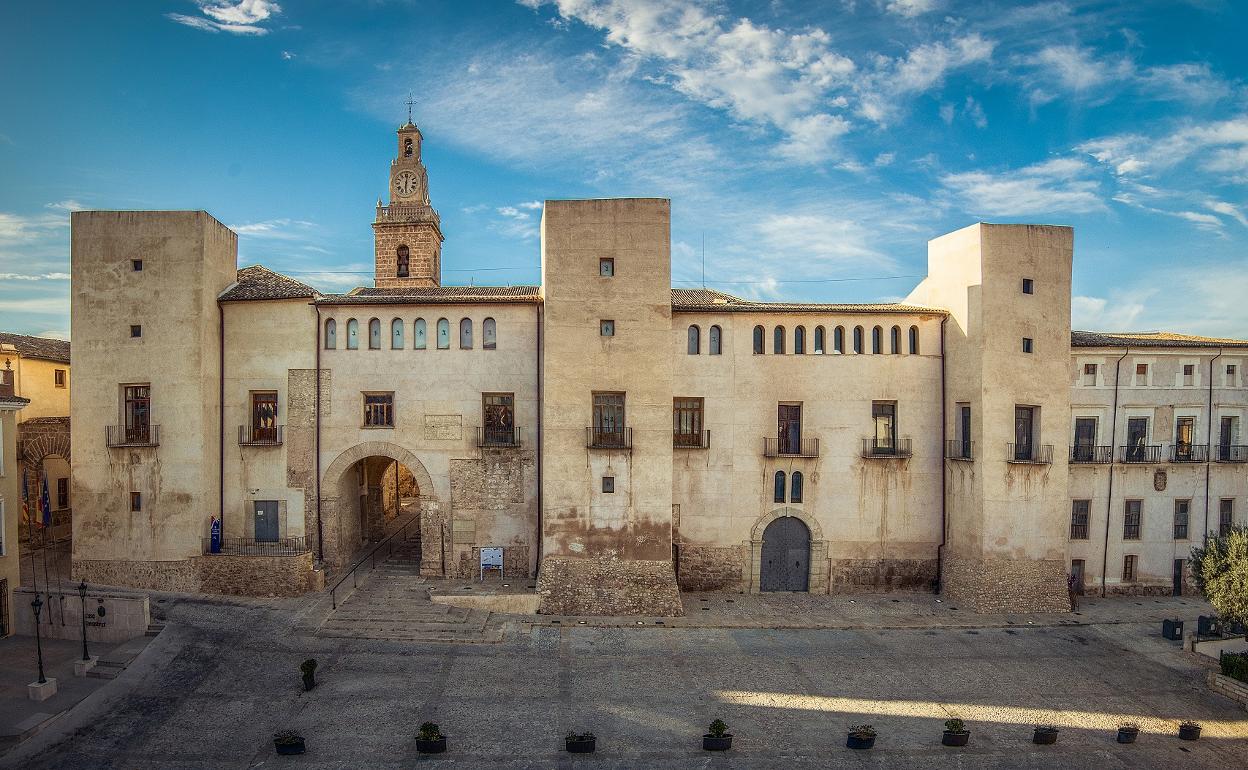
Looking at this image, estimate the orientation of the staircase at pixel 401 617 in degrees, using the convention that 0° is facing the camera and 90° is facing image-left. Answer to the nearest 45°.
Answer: approximately 0°

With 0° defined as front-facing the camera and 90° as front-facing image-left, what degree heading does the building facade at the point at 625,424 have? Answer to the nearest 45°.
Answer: approximately 0°

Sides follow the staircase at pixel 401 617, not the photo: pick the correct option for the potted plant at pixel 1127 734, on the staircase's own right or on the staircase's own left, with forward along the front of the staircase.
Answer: on the staircase's own left

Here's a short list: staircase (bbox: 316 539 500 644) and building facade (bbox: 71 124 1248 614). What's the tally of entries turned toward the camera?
2

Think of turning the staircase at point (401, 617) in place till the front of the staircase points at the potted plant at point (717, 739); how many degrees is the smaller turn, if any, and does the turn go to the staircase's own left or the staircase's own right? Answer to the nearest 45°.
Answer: approximately 45° to the staircase's own left

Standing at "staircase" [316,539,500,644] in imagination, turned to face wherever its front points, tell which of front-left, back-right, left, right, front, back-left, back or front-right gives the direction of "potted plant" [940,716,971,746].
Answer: front-left

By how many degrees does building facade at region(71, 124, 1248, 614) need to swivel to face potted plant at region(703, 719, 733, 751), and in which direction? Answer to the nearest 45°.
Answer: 0° — it already faces it
